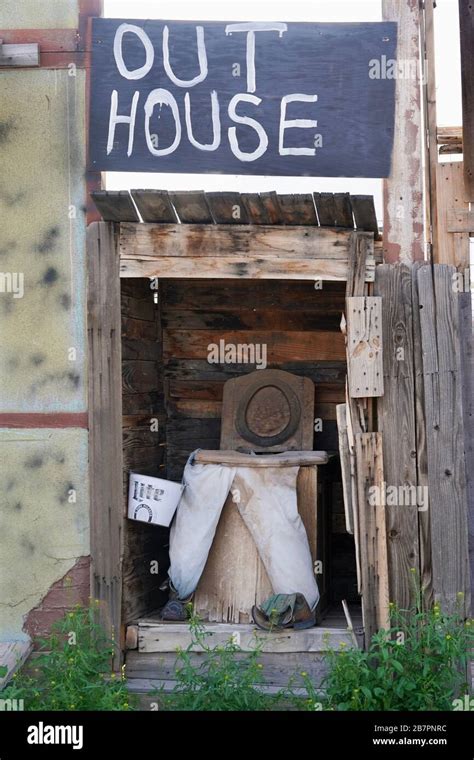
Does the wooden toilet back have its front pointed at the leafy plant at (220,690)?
yes

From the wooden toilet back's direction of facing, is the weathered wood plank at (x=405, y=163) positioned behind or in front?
in front

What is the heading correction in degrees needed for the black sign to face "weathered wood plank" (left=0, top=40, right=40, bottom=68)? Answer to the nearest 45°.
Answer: approximately 90° to its right

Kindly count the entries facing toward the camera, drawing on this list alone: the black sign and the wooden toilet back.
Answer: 2

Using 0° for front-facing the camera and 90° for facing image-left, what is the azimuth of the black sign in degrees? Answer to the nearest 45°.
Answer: approximately 0°

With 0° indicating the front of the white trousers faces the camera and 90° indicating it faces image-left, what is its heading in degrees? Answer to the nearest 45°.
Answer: approximately 0°
